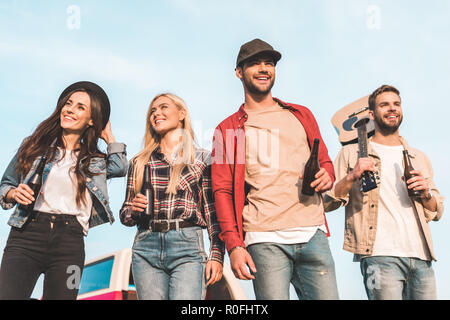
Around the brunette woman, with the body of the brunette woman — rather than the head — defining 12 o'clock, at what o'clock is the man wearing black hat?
The man wearing black hat is roughly at 10 o'clock from the brunette woman.

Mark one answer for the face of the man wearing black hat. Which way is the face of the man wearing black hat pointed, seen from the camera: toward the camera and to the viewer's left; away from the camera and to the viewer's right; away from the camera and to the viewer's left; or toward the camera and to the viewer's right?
toward the camera and to the viewer's right

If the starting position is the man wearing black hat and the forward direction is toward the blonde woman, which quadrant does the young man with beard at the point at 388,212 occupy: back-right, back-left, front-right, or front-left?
back-right

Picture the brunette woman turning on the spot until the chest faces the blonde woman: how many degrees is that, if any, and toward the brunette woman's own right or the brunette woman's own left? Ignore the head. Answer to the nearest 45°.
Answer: approximately 90° to the brunette woman's own left

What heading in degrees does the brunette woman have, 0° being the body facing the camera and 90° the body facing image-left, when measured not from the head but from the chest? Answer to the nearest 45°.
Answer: approximately 0°

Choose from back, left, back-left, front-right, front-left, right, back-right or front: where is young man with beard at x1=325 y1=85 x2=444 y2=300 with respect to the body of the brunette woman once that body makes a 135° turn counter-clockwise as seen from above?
front-right
